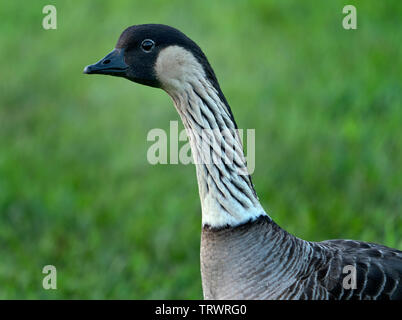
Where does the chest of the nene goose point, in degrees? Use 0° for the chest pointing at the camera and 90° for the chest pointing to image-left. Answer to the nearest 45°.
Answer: approximately 90°
